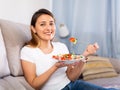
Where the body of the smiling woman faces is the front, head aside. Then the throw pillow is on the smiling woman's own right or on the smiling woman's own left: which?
on the smiling woman's own left

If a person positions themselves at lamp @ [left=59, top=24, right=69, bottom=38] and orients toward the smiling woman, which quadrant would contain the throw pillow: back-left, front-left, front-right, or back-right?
front-left

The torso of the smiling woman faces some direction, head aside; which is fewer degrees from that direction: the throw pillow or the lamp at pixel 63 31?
the throw pillow

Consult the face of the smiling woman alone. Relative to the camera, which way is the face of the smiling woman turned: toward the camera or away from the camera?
toward the camera

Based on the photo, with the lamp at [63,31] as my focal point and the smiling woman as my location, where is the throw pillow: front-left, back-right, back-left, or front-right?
front-right

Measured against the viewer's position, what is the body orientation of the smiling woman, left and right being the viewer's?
facing the viewer and to the right of the viewer

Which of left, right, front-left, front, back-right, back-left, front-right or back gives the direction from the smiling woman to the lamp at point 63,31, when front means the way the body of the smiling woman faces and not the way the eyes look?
back-left
